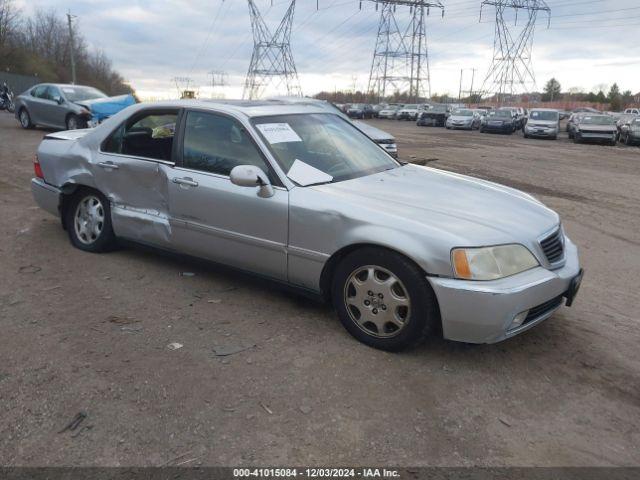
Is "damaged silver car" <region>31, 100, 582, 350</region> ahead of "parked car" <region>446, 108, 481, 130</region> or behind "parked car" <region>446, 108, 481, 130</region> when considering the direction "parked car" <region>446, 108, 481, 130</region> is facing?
ahead

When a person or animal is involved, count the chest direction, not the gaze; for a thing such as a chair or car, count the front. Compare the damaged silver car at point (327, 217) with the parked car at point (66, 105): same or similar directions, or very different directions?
same or similar directions

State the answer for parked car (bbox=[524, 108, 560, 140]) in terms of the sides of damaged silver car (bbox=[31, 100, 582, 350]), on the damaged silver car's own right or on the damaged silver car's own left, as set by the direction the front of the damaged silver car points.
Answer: on the damaged silver car's own left

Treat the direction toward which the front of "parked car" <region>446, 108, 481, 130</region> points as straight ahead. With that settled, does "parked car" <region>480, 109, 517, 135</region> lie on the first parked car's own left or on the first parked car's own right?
on the first parked car's own left

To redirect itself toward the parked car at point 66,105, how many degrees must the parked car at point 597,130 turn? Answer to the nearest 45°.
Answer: approximately 45° to its right

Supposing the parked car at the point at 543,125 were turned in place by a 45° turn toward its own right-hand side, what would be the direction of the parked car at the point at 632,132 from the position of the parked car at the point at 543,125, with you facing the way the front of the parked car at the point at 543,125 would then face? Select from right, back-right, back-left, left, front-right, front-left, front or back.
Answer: left

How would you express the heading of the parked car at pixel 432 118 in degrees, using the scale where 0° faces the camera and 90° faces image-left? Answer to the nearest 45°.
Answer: approximately 45°

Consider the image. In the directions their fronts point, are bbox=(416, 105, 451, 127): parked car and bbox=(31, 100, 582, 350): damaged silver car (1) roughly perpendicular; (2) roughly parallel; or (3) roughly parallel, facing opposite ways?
roughly perpendicular

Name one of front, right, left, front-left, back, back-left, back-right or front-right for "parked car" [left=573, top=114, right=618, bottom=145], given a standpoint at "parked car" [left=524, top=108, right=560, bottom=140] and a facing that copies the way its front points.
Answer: front-left

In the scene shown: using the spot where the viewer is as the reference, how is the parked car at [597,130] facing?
facing the viewer

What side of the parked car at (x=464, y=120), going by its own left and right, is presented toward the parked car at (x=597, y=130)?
left

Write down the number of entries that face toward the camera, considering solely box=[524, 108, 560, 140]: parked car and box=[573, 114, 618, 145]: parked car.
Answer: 2

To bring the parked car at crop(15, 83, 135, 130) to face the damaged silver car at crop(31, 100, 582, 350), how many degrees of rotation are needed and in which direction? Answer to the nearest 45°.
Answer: approximately 45° to its right

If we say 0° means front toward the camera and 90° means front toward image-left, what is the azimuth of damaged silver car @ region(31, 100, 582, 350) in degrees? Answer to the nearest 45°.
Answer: approximately 315°

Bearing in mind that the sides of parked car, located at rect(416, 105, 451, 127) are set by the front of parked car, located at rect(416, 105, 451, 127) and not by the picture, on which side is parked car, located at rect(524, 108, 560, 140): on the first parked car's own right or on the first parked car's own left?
on the first parked car's own left

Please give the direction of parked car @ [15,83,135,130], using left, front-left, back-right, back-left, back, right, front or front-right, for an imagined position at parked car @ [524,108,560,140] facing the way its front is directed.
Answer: front-right

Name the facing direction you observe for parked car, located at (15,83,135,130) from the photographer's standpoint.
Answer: facing the viewer and to the right of the viewer

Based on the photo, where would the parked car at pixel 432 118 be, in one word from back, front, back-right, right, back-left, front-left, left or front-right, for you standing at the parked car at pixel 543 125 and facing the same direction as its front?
back-right

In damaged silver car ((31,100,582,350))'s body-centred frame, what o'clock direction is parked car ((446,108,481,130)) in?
The parked car is roughly at 8 o'clock from the damaged silver car.
